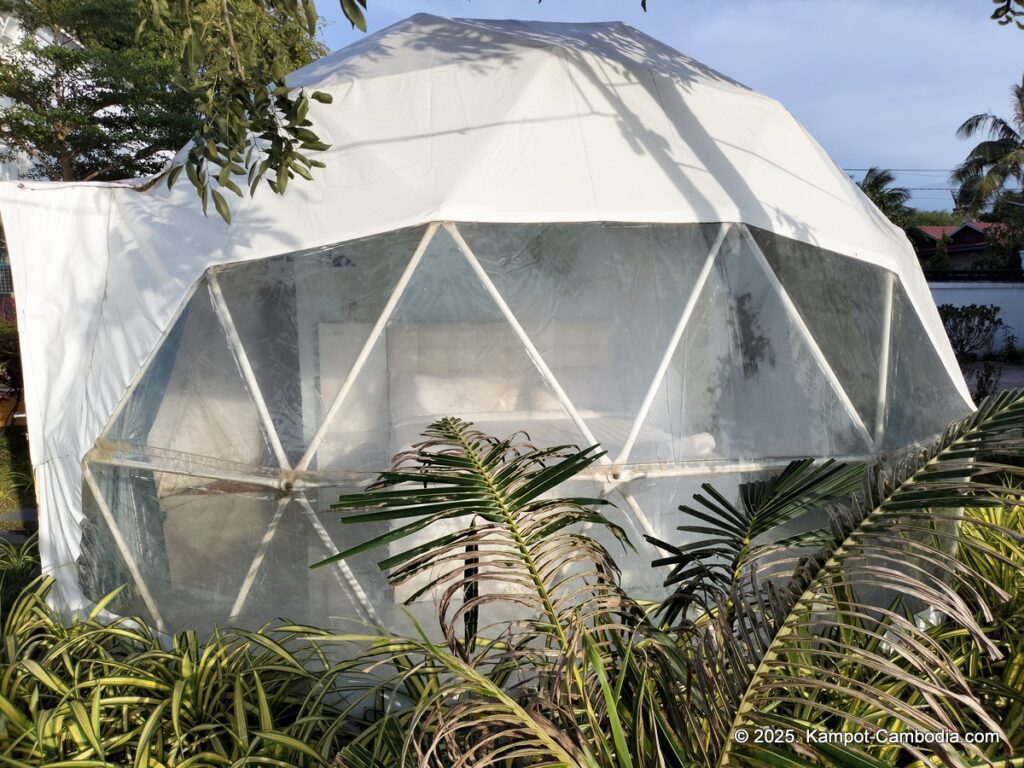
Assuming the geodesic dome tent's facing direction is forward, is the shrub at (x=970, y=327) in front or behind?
behind

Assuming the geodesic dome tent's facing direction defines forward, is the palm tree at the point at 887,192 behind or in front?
behind

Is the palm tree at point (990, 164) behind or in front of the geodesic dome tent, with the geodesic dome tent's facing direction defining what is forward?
behind

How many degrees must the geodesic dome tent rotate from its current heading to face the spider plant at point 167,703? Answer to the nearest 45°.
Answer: approximately 45° to its right

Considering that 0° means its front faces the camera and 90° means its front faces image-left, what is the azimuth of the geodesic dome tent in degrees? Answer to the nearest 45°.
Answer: approximately 0°
